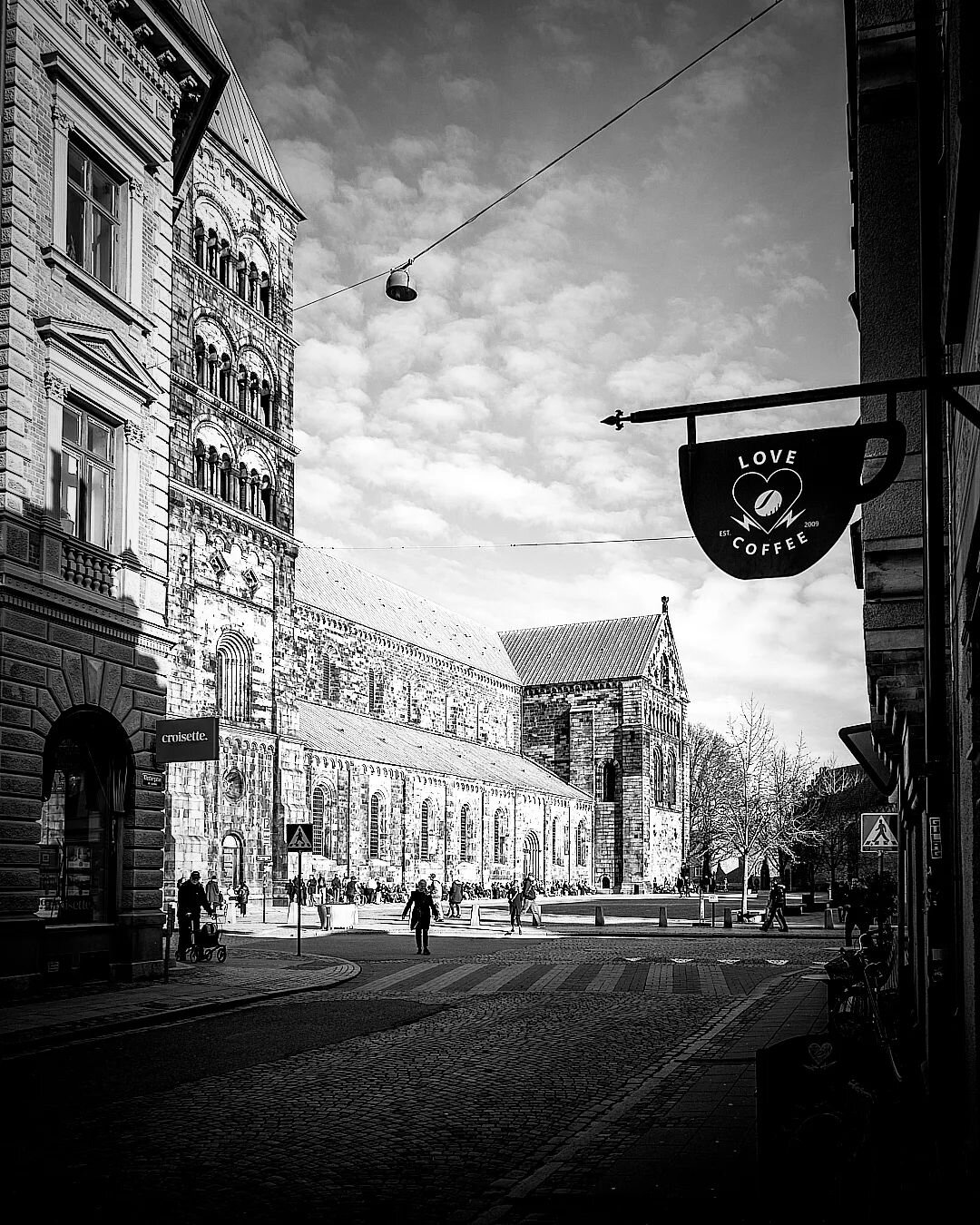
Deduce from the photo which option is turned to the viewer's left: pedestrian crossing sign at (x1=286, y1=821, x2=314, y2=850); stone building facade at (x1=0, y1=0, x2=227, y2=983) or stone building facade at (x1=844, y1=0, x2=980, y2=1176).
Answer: stone building facade at (x1=844, y1=0, x2=980, y2=1176)

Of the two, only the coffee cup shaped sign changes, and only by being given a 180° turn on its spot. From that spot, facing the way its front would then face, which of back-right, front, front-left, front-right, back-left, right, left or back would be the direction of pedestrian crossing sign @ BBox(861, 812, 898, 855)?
front

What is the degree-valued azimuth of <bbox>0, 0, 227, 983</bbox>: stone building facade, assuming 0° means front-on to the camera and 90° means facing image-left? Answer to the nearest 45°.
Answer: approximately 315°

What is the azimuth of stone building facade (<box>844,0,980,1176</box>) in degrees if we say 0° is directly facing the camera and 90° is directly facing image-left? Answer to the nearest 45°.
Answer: approximately 90°

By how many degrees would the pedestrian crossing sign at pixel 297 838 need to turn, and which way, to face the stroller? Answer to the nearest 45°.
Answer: approximately 45° to its right

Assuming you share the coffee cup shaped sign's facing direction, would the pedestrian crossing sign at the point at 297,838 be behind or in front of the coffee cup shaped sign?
behind

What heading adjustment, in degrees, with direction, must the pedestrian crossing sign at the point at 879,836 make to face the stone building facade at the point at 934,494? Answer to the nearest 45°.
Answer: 0° — it already faces it

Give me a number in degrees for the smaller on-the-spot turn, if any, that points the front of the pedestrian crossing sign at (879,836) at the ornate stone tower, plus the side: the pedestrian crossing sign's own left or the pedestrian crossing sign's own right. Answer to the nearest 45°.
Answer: approximately 135° to the pedestrian crossing sign's own right

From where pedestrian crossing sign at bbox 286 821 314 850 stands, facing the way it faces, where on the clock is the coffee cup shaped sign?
The coffee cup shaped sign is roughly at 12 o'clock from the pedestrian crossing sign.

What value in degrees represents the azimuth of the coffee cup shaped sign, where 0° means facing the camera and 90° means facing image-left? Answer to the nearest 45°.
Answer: approximately 0°
